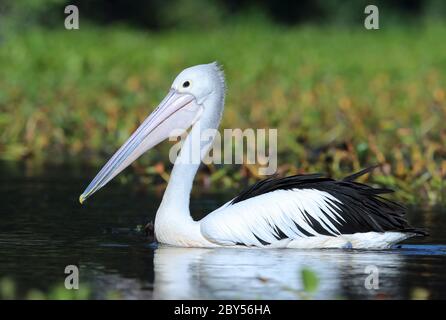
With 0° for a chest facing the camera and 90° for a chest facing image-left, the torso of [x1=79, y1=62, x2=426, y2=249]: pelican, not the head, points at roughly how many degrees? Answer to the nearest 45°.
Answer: approximately 90°
